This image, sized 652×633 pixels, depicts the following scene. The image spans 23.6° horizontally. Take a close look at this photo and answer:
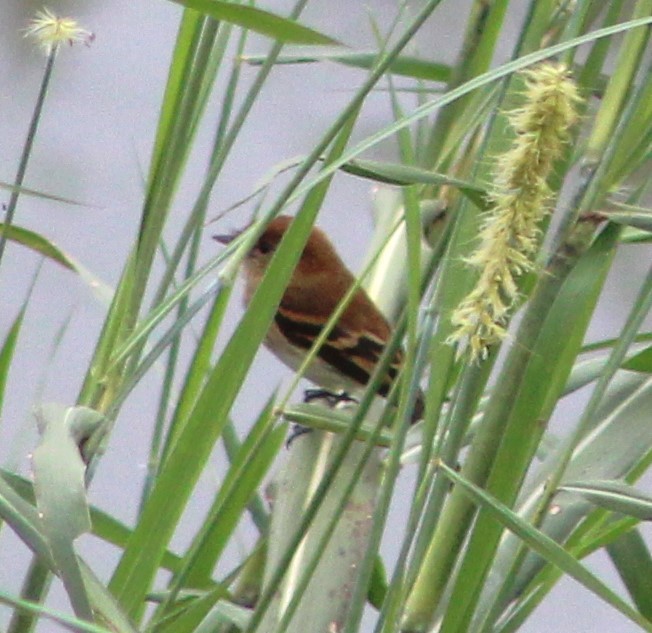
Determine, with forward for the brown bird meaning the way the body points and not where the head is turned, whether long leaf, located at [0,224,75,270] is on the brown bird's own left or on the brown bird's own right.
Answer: on the brown bird's own left

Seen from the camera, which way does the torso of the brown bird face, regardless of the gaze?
to the viewer's left

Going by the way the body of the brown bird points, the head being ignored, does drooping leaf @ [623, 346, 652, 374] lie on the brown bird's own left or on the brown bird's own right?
on the brown bird's own left

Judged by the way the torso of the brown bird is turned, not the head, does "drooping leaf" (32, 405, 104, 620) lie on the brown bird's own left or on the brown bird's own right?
on the brown bird's own left
